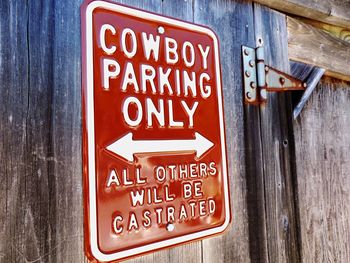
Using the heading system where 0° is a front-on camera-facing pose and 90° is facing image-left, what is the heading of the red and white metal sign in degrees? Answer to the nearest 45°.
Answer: approximately 315°
